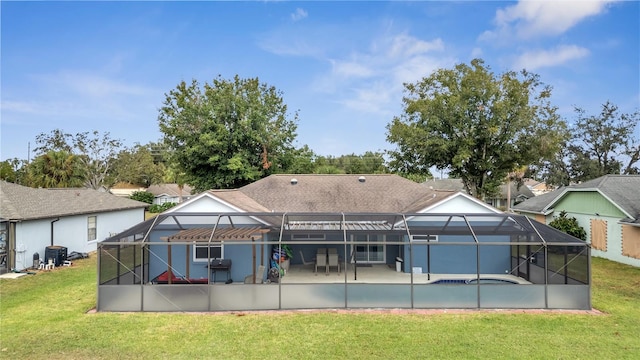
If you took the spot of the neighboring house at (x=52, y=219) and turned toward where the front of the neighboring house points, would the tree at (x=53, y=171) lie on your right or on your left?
on your left

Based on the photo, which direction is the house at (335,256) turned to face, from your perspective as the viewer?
facing away from the viewer

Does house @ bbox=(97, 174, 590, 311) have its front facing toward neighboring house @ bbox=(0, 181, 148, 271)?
no

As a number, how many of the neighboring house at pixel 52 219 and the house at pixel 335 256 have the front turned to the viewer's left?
0

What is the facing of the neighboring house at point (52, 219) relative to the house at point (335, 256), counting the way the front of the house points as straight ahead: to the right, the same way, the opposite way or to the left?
the same way

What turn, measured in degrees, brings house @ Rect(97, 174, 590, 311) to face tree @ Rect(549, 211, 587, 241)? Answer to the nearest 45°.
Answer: approximately 45° to its right

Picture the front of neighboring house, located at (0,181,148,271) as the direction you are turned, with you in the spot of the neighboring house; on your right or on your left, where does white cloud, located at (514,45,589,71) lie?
on your right

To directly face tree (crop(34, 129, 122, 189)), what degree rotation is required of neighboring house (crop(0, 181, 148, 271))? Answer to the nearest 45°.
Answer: approximately 45° to its left

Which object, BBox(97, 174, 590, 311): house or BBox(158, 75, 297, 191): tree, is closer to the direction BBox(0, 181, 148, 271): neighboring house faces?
the tree

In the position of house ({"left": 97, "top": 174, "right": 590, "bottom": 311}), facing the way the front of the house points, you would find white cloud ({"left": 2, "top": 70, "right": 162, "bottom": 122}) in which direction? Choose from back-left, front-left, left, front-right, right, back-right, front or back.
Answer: front-left

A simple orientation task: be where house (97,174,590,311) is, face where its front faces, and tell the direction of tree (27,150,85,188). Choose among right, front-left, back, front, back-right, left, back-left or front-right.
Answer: front-left

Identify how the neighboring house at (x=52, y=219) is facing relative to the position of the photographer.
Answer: facing away from the viewer and to the right of the viewer
